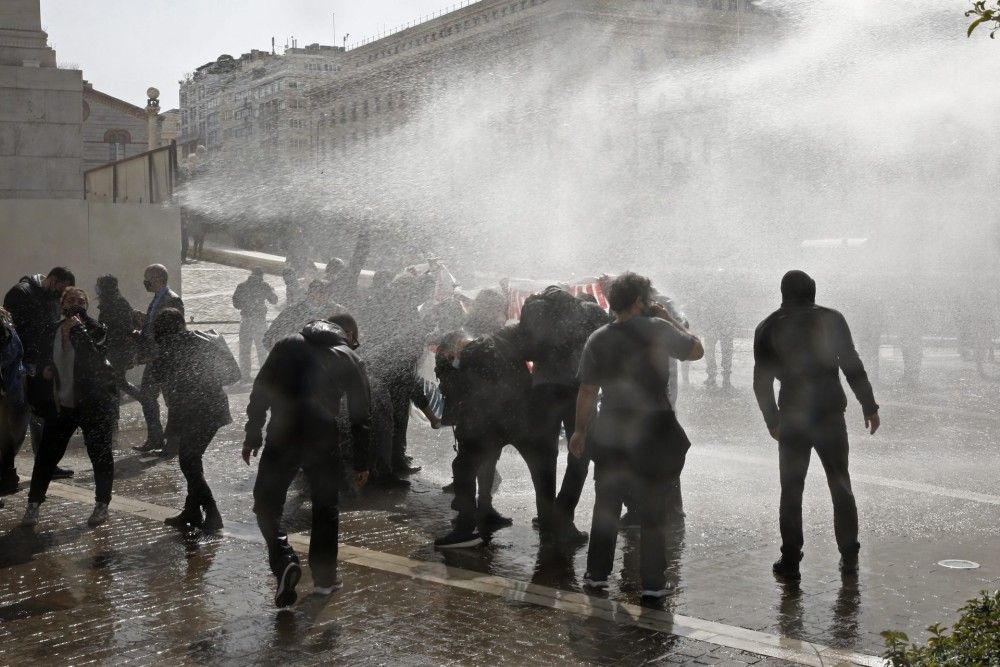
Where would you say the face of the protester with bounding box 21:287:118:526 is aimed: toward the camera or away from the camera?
toward the camera

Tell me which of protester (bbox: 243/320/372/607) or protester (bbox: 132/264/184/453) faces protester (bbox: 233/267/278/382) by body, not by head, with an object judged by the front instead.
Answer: protester (bbox: 243/320/372/607)

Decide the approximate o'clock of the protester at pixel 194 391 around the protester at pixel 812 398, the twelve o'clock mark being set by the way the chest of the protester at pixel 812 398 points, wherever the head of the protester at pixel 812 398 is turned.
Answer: the protester at pixel 194 391 is roughly at 9 o'clock from the protester at pixel 812 398.

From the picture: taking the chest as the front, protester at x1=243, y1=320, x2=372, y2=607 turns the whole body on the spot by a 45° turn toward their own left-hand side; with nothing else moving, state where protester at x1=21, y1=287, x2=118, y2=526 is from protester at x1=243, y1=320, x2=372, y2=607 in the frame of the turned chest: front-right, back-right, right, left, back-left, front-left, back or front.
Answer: front

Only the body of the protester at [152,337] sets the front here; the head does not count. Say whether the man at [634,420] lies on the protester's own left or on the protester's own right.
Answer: on the protester's own left

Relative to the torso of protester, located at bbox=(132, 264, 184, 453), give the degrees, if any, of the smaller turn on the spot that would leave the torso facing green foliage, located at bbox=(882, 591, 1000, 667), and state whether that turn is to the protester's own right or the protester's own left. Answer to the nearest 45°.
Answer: approximately 90° to the protester's own left

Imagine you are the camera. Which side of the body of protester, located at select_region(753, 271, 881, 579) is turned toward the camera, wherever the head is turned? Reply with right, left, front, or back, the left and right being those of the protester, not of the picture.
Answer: back

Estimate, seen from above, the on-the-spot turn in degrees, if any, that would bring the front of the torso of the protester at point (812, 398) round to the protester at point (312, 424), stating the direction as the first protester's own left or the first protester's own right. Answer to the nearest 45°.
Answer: approximately 90° to the first protester's own left

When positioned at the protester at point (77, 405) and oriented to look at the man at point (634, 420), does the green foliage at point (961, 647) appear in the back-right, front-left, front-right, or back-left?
front-right

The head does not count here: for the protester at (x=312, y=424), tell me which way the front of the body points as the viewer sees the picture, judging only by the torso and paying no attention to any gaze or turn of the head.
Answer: away from the camera

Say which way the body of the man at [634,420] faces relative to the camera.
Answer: away from the camera

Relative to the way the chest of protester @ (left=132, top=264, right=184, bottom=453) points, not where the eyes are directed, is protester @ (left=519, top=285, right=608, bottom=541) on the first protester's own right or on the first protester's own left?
on the first protester's own left
